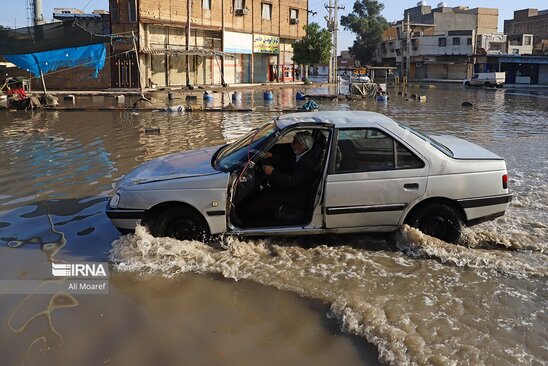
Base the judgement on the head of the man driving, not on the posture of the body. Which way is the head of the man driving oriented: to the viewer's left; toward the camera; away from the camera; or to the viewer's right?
to the viewer's left

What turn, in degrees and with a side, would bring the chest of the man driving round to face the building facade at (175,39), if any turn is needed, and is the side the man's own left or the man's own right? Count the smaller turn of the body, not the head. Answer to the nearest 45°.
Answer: approximately 90° to the man's own right

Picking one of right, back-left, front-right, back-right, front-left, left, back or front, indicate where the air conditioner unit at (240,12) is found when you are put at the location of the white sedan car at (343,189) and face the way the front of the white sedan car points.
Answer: right

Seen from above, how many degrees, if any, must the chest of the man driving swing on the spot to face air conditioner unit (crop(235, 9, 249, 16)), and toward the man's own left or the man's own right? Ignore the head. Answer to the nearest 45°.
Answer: approximately 90° to the man's own right

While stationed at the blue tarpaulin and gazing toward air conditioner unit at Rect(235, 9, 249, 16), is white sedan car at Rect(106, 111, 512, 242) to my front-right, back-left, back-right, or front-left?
back-right

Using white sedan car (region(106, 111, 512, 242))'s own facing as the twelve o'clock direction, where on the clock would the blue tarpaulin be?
The blue tarpaulin is roughly at 2 o'clock from the white sedan car.

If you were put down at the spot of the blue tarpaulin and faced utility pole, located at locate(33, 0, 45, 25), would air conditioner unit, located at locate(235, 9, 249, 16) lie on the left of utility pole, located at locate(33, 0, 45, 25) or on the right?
right

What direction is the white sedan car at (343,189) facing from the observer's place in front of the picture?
facing to the left of the viewer

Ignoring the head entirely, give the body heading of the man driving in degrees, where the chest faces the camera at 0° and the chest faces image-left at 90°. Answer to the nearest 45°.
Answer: approximately 90°

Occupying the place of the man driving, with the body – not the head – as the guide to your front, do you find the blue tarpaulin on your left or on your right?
on your right

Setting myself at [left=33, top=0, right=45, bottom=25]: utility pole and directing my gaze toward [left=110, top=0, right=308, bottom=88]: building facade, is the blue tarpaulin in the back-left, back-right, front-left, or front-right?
front-right
